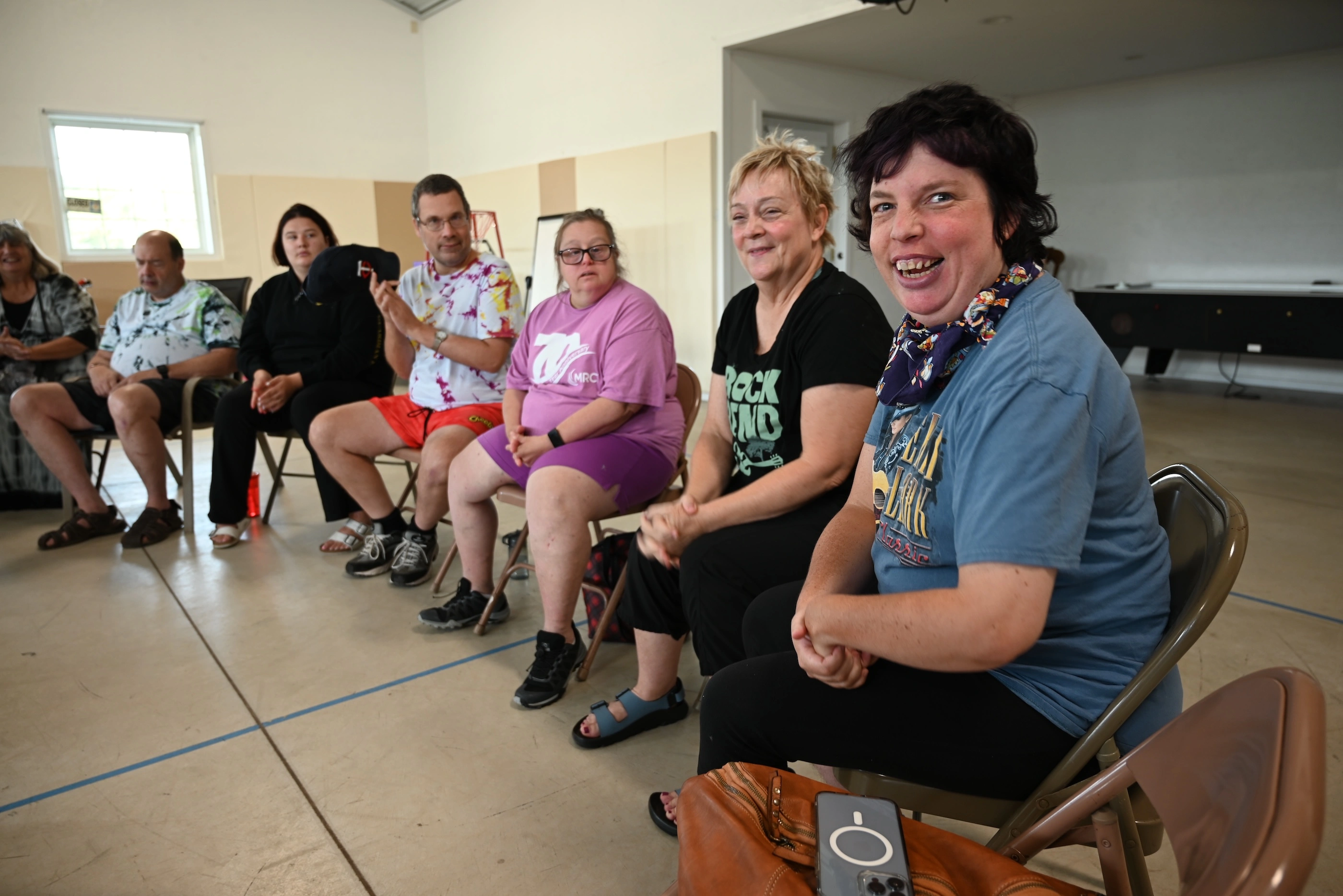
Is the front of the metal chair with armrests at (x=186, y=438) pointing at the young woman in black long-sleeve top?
no

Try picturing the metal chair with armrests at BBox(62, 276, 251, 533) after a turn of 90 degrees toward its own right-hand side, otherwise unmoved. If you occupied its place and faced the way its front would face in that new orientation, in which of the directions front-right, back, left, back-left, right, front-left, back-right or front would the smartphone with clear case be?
back-left

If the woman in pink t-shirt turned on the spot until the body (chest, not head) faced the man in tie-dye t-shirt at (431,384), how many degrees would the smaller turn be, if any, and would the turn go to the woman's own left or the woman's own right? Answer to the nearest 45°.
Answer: approximately 90° to the woman's own right

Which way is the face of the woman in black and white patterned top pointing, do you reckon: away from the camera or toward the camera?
toward the camera

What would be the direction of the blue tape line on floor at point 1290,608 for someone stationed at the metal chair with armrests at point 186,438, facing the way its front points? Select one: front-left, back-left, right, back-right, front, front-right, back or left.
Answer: left

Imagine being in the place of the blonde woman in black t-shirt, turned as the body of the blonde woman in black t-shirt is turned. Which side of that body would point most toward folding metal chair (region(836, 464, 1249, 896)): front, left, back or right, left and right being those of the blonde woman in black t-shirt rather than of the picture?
left

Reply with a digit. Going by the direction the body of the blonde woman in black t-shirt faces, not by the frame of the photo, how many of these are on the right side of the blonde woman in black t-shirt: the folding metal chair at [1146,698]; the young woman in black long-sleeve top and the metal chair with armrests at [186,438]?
2

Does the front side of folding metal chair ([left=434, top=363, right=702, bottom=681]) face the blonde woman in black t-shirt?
no

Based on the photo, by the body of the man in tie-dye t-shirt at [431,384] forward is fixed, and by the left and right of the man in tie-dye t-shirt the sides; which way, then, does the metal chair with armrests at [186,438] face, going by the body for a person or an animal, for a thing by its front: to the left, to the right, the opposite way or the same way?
the same way

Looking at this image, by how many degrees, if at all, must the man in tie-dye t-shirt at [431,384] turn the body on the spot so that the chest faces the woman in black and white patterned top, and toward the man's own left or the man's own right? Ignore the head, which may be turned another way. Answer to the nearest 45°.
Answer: approximately 90° to the man's own right

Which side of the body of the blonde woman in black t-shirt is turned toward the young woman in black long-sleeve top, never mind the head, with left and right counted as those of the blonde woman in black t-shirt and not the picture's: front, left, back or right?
right

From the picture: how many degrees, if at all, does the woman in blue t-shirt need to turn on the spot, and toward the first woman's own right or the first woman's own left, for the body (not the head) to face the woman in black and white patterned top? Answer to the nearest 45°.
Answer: approximately 90° to the first woman's own right

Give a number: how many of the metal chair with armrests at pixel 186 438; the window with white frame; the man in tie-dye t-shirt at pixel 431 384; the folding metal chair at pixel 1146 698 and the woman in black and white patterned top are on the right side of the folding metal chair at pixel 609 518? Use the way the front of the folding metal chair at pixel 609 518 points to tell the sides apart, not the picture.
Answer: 4

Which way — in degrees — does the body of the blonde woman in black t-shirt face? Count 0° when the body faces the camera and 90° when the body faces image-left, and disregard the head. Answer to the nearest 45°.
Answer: approximately 45°

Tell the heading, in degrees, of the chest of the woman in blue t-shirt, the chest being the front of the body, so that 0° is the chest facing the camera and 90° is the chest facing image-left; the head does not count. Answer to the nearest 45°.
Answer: approximately 45°

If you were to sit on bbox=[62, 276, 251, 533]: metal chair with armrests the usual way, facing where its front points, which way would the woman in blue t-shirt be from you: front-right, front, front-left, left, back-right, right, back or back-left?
front-left

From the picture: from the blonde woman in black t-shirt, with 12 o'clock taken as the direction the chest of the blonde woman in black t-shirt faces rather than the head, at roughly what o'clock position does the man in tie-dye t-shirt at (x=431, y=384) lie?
The man in tie-dye t-shirt is roughly at 3 o'clock from the blonde woman in black t-shirt.

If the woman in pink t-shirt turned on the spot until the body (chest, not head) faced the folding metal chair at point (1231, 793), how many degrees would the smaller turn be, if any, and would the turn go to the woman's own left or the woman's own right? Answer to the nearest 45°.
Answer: approximately 45° to the woman's own left

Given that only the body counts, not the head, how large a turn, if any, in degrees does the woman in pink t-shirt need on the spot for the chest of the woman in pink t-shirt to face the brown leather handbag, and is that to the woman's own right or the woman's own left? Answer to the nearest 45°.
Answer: approximately 45° to the woman's own left

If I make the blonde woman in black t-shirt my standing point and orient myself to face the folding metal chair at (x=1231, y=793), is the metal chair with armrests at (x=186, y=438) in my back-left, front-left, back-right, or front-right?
back-right
